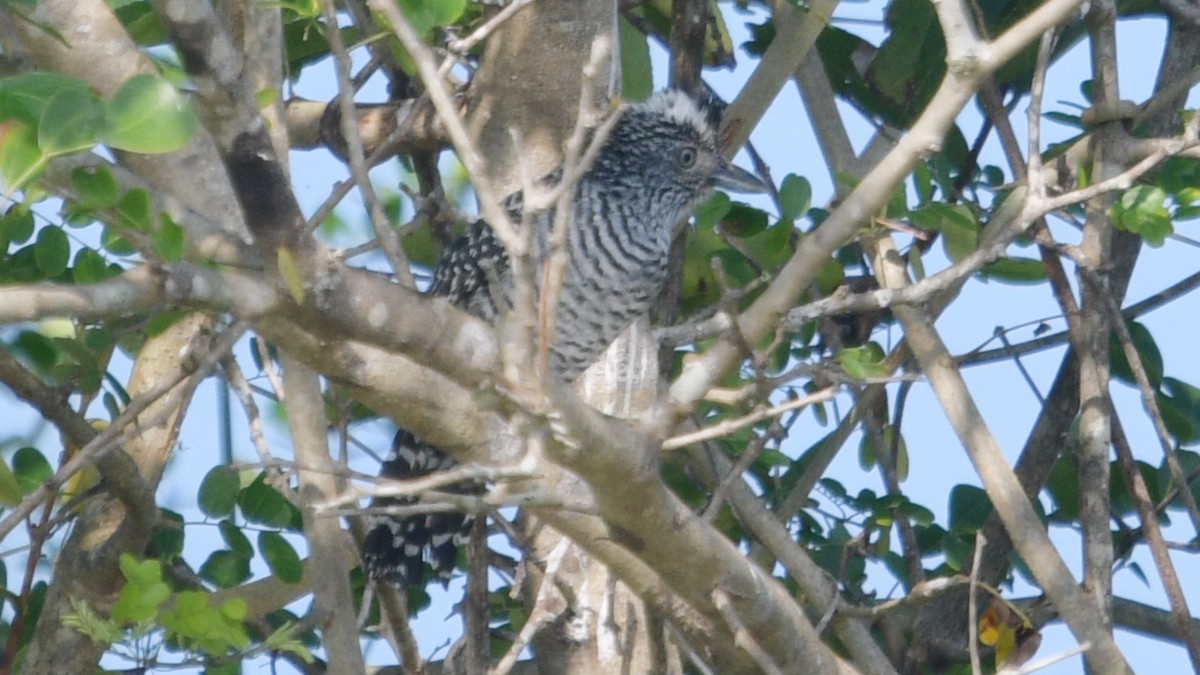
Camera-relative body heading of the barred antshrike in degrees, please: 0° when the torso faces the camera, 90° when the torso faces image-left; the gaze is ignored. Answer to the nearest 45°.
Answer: approximately 270°

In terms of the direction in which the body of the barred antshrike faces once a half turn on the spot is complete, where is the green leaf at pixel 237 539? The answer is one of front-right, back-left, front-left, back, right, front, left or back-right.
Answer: front

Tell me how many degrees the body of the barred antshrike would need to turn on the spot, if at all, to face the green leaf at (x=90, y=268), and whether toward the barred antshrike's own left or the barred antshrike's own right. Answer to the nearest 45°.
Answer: approximately 135° to the barred antshrike's own right
